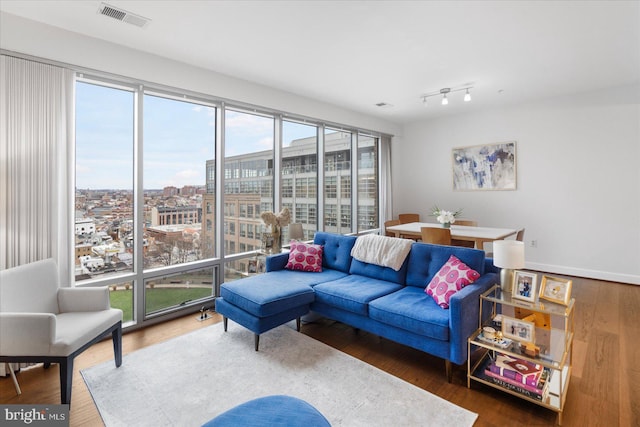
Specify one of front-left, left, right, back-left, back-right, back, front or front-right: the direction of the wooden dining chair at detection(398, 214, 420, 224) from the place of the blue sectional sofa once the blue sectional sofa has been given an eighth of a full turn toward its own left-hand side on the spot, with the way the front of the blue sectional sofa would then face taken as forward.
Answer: back

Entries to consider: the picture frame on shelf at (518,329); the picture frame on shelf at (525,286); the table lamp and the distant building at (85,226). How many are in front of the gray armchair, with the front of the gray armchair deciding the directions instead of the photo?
3

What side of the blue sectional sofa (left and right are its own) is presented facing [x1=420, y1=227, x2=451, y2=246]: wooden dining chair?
back

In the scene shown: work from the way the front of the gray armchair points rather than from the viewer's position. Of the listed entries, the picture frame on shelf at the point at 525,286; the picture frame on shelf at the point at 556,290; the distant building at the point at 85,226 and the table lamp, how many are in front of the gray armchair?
3

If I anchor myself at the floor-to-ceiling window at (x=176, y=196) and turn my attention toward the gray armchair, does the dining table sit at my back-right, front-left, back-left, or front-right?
back-left

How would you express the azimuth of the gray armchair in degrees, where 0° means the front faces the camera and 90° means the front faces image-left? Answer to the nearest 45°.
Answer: approximately 315°

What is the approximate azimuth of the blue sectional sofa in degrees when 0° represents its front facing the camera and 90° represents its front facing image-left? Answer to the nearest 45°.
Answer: approximately 45°

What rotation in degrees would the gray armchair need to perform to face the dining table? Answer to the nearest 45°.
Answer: approximately 45° to its left

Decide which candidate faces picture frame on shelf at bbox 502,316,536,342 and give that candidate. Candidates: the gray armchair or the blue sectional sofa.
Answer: the gray armchair

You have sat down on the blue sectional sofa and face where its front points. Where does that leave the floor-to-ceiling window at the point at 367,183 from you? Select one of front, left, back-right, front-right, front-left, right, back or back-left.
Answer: back-right

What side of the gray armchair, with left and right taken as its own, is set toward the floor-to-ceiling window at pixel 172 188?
left

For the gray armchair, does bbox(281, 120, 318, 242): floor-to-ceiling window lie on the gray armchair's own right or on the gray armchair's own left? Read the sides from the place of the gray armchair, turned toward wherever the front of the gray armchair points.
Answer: on the gray armchair's own left

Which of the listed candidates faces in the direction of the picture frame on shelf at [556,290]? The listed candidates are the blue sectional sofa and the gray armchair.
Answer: the gray armchair

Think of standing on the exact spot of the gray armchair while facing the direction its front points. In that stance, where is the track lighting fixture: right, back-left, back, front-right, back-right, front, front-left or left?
front-left

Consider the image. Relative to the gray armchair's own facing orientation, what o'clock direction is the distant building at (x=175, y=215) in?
The distant building is roughly at 9 o'clock from the gray armchair.
